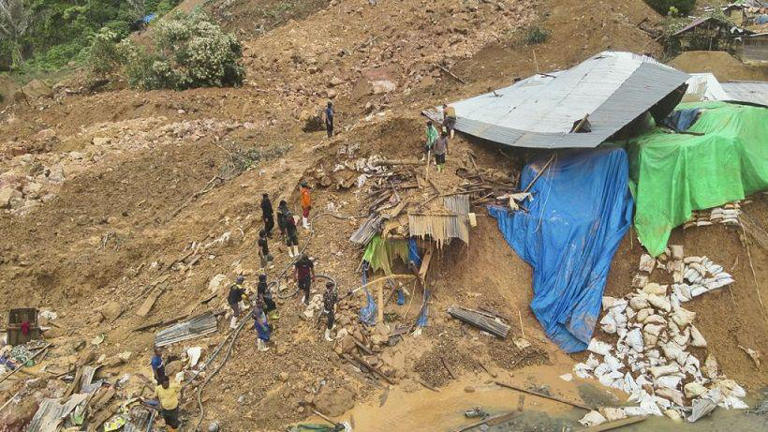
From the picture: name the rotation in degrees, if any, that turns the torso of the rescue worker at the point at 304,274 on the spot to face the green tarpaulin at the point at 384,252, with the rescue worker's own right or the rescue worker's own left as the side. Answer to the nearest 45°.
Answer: approximately 90° to the rescue worker's own right

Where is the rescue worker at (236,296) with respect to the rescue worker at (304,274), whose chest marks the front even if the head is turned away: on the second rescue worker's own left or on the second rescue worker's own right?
on the second rescue worker's own left

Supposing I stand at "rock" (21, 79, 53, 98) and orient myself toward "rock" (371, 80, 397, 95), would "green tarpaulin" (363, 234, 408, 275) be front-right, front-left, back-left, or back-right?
front-right

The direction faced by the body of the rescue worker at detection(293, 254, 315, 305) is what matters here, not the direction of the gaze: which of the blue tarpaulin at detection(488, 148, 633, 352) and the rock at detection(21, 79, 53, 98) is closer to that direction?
the rock

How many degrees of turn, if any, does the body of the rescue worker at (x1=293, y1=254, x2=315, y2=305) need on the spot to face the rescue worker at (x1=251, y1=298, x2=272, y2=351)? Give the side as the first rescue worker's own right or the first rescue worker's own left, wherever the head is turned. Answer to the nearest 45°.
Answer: approximately 135° to the first rescue worker's own left

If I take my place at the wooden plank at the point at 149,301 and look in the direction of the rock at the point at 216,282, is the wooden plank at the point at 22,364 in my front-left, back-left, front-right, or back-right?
back-right

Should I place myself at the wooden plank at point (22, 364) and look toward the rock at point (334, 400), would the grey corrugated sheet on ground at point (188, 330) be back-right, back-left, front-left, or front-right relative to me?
front-left

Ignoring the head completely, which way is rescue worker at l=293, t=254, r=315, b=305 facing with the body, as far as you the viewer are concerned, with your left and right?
facing away from the viewer

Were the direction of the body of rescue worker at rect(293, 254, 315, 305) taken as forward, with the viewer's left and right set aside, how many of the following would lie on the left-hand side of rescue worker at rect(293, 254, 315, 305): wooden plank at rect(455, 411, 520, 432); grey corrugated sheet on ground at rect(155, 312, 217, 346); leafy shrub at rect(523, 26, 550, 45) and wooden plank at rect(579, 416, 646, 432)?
1

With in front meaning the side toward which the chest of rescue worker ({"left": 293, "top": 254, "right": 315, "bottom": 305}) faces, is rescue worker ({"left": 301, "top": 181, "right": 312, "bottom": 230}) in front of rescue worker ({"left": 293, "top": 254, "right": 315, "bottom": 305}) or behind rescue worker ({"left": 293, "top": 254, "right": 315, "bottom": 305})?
in front

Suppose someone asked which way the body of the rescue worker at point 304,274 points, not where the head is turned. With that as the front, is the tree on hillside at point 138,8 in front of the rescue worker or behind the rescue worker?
in front

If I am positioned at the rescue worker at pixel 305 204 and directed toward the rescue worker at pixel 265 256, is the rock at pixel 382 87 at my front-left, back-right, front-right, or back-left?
back-right

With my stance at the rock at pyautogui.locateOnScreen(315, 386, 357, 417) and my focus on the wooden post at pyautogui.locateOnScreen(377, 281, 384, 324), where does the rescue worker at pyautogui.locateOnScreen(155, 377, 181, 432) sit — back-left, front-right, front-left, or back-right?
back-left
